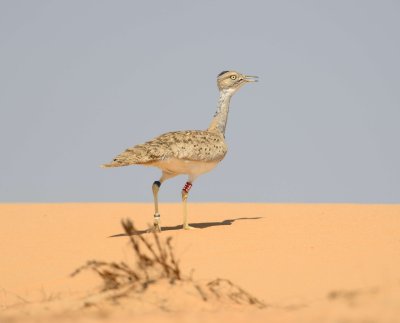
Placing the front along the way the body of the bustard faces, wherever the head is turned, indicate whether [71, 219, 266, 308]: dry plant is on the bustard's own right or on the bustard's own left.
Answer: on the bustard's own right

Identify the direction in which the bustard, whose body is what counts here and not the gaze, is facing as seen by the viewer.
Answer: to the viewer's right
